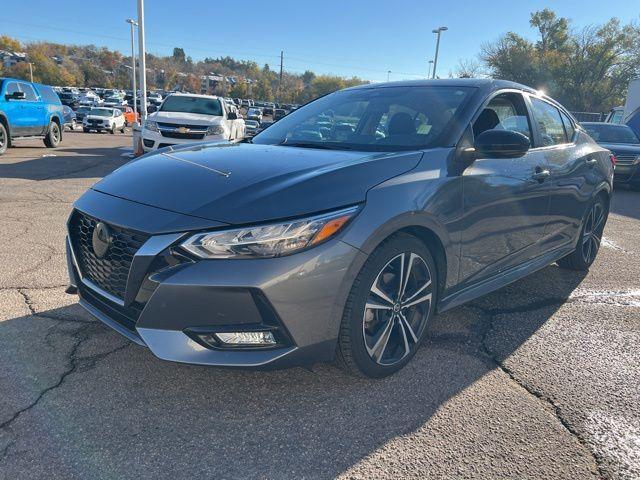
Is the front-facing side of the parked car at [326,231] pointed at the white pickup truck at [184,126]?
no

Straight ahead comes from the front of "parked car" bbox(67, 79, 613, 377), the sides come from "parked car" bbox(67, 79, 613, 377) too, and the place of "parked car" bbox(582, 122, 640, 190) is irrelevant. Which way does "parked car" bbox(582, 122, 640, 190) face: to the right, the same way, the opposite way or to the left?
the same way

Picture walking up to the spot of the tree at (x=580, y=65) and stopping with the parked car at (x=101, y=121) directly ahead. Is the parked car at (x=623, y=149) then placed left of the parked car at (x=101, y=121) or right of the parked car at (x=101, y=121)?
left

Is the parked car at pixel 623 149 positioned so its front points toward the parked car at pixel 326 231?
yes

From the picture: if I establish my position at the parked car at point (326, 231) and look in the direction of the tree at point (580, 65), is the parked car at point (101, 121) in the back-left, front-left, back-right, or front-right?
front-left

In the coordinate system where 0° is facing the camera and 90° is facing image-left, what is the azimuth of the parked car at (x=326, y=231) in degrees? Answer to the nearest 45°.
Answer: approximately 45°

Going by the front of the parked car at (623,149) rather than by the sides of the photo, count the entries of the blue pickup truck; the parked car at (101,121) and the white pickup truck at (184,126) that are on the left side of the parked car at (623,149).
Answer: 0

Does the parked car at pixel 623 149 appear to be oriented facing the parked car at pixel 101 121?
no

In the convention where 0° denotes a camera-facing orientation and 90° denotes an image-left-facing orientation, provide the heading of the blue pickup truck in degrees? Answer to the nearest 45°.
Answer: approximately 45°

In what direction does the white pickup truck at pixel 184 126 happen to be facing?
toward the camera

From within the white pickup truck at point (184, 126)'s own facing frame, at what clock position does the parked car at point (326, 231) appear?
The parked car is roughly at 12 o'clock from the white pickup truck.

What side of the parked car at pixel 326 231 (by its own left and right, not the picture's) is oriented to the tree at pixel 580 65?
back

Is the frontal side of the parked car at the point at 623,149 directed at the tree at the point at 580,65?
no

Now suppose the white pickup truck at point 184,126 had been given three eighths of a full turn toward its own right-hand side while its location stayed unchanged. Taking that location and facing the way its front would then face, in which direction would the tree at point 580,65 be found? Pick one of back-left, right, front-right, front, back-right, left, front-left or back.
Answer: right

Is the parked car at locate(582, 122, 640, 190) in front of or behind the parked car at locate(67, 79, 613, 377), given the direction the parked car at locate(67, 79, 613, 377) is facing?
behind

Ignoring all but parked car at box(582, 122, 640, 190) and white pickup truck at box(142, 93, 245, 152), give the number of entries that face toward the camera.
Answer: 2

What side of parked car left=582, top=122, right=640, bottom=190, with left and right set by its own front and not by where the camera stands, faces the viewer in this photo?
front
